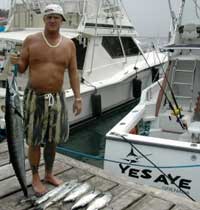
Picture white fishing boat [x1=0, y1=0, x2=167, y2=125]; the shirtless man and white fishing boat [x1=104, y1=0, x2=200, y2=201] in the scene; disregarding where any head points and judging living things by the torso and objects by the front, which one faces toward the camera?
the shirtless man

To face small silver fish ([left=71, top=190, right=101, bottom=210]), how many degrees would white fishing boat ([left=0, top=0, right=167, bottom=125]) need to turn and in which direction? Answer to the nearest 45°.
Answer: approximately 135° to its right

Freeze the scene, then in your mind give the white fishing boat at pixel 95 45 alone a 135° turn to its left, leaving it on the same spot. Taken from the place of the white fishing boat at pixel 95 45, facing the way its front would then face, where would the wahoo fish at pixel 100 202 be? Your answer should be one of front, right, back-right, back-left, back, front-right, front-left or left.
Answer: left

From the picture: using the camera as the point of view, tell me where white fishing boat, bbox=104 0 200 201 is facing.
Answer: facing away from the viewer and to the right of the viewer

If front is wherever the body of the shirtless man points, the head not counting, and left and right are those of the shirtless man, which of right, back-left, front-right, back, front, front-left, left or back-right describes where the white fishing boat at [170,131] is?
back-left

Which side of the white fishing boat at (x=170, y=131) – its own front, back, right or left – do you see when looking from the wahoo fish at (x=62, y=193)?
back

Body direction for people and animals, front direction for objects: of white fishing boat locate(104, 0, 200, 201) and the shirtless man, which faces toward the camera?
the shirtless man

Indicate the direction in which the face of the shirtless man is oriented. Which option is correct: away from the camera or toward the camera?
toward the camera

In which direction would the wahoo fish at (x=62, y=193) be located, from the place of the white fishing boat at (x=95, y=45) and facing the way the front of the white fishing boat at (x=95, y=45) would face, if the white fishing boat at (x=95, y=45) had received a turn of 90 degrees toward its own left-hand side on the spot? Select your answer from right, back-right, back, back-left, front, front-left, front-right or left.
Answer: back-left

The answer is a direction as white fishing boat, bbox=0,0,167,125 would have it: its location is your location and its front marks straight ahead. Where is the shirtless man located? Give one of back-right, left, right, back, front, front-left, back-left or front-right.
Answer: back-right

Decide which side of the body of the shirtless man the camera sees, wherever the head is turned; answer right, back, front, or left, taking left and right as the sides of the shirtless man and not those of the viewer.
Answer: front

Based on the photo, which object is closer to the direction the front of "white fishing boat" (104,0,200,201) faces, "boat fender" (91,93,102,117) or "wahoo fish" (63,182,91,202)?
the boat fender

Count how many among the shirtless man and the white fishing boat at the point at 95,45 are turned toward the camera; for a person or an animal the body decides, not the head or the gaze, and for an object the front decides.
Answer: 1

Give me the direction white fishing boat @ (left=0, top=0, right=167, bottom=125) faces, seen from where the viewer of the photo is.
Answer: facing away from the viewer and to the right of the viewer

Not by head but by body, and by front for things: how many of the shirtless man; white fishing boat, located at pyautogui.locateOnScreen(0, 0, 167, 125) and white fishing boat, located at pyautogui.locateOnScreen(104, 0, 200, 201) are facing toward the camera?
1
